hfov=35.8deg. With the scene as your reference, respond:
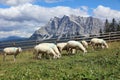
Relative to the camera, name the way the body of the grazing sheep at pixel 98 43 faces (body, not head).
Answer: to the viewer's right

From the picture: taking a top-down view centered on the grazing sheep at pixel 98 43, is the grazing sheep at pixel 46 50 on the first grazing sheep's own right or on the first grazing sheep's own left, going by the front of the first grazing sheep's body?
on the first grazing sheep's own right
